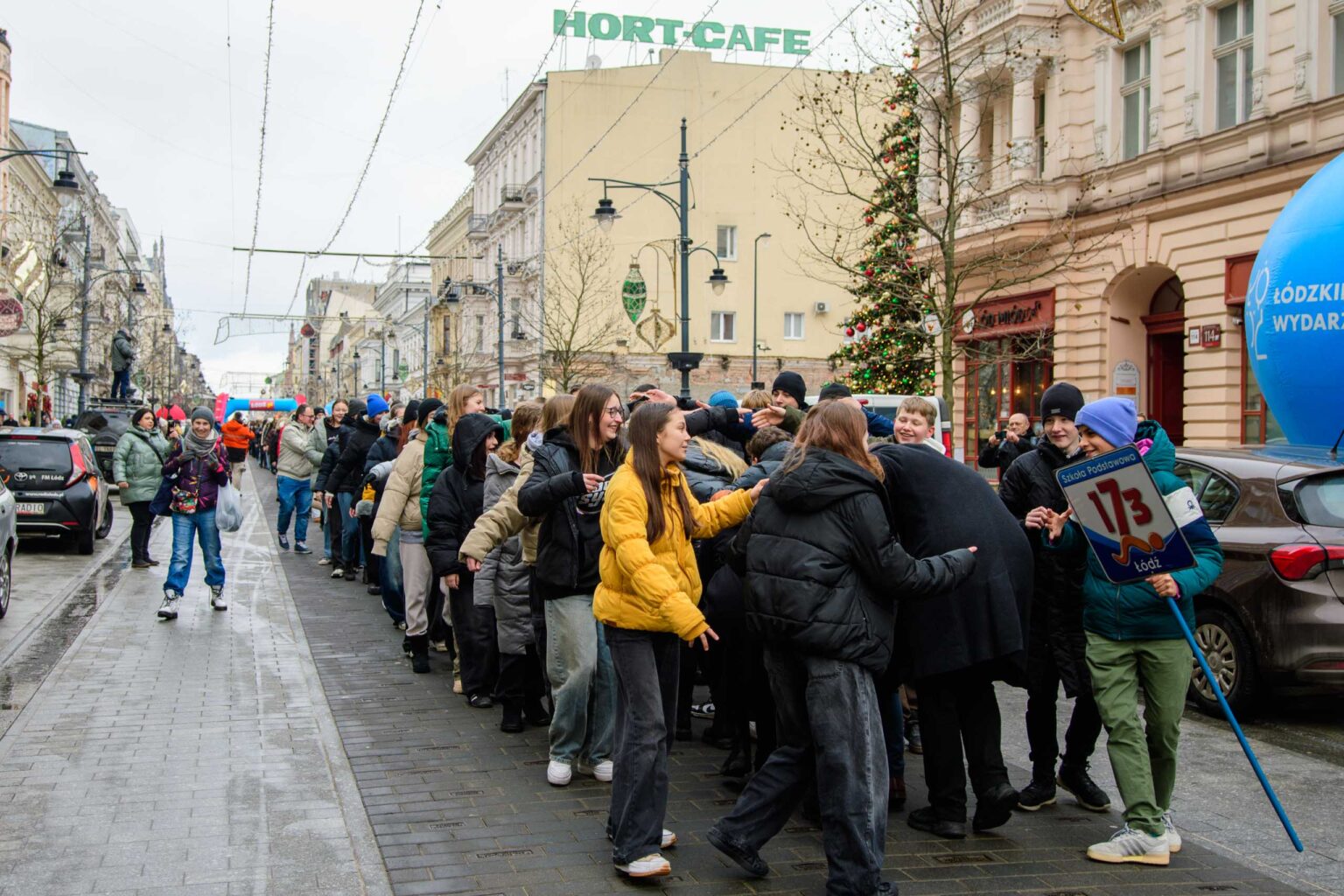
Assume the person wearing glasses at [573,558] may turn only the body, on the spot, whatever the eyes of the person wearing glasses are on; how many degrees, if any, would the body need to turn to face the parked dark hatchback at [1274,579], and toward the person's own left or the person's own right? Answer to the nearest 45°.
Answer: approximately 45° to the person's own left

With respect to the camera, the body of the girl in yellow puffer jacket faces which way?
to the viewer's right

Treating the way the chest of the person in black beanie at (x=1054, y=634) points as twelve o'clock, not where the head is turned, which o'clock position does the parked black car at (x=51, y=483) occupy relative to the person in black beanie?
The parked black car is roughly at 4 o'clock from the person in black beanie.

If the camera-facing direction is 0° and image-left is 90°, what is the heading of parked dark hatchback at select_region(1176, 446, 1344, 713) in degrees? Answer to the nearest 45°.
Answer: approximately 135°

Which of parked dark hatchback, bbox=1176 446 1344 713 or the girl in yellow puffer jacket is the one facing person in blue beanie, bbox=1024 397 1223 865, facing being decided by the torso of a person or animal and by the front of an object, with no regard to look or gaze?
the girl in yellow puffer jacket

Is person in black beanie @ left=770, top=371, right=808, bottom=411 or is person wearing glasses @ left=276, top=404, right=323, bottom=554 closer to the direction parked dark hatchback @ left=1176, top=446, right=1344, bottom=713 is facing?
the person wearing glasses

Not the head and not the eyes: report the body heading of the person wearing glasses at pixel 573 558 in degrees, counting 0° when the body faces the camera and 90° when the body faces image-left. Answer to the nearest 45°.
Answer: approximately 315°

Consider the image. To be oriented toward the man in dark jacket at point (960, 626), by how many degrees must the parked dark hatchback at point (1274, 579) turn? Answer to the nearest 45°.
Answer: approximately 135° to its left

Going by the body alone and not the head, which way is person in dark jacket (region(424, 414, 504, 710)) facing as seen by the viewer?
to the viewer's right

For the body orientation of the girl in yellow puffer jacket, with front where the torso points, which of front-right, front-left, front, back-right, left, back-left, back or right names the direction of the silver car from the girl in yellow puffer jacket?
back-left

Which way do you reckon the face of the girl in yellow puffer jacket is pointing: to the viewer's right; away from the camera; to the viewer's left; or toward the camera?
to the viewer's right

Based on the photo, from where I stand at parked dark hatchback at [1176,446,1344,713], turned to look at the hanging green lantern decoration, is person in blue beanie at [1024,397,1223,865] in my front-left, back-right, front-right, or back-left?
back-left

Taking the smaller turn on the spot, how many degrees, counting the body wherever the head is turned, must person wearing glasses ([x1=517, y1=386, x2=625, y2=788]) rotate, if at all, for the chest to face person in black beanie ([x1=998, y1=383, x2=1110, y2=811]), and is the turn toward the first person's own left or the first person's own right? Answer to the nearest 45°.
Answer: approximately 45° to the first person's own left
